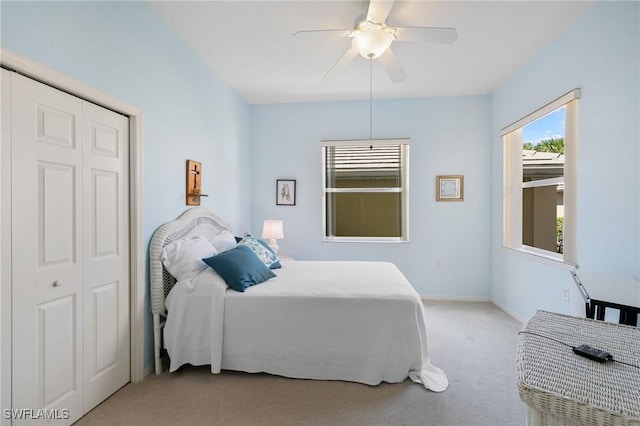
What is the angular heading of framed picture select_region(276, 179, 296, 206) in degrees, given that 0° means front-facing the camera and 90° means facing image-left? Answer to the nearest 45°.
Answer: approximately 0°

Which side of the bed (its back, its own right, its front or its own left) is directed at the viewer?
right

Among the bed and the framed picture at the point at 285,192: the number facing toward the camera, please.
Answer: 1

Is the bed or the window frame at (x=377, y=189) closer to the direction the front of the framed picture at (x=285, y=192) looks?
the bed

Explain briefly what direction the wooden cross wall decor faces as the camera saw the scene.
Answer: facing the viewer and to the right of the viewer

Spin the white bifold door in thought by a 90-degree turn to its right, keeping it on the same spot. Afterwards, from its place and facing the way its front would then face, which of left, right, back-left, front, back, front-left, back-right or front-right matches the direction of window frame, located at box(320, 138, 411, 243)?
back-left

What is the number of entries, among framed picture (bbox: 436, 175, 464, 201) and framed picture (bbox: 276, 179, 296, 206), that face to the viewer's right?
0

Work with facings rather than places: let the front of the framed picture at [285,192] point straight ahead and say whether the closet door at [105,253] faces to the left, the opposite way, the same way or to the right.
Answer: to the left

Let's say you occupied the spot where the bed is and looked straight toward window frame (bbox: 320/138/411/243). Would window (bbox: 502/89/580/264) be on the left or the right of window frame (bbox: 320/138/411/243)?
right

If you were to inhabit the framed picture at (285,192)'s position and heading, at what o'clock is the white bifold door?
The white bifold door is roughly at 1 o'clock from the framed picture.

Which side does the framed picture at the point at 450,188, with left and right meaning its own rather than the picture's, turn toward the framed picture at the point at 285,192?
right
